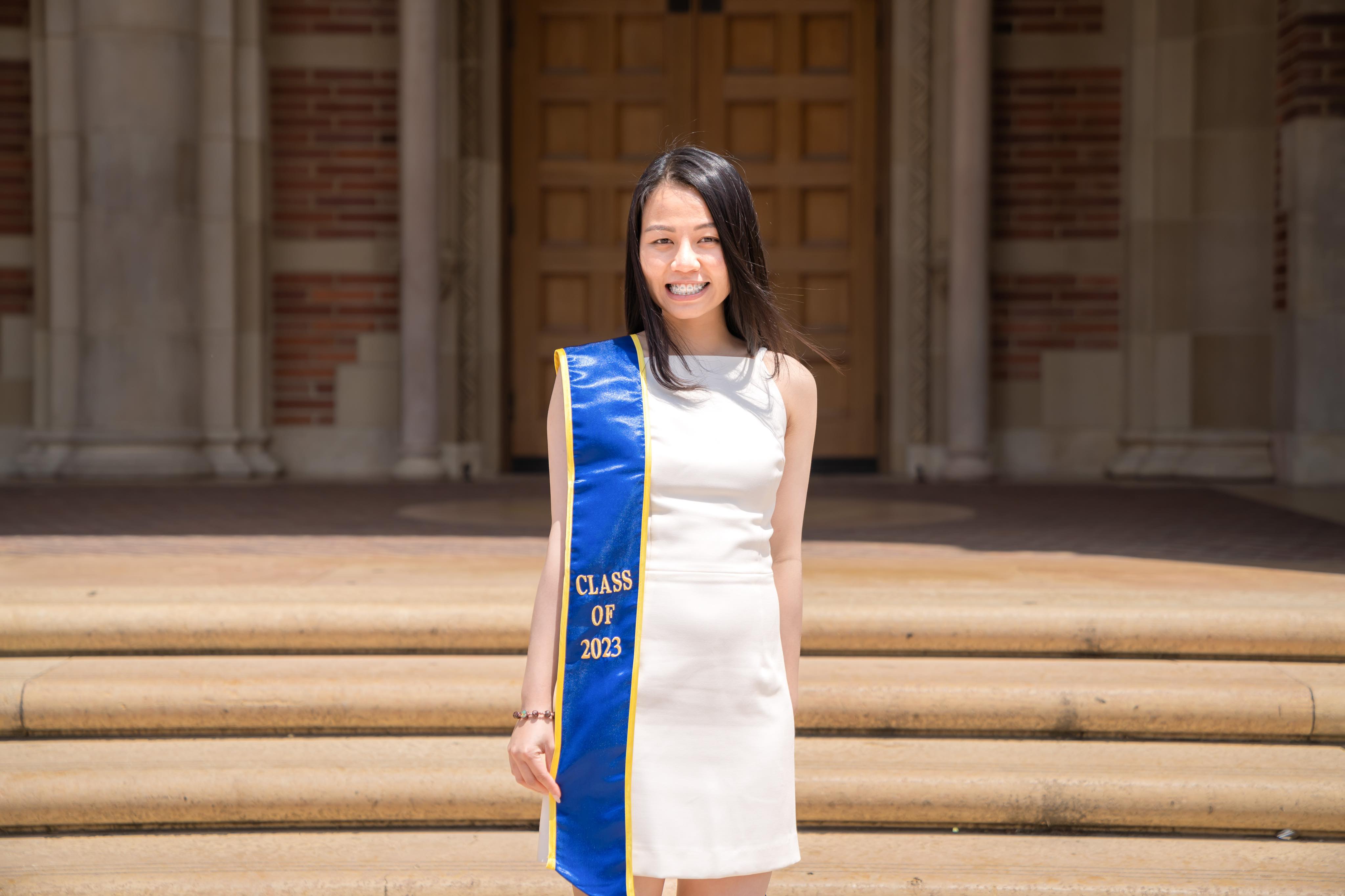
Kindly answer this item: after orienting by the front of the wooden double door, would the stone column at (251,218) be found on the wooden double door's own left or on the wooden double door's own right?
on the wooden double door's own right

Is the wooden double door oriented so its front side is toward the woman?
yes

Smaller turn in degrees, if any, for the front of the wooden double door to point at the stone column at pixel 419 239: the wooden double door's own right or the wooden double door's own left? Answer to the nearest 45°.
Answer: approximately 45° to the wooden double door's own right

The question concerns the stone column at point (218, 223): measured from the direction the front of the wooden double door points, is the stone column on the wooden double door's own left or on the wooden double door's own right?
on the wooden double door's own right

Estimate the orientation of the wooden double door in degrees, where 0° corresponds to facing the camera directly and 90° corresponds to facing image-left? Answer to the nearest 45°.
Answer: approximately 0°

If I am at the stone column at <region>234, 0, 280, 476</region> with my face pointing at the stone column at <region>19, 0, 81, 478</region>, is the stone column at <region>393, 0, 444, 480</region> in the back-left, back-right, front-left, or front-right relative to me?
back-left

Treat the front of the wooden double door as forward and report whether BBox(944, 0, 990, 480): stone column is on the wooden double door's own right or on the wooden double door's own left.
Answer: on the wooden double door's own left
